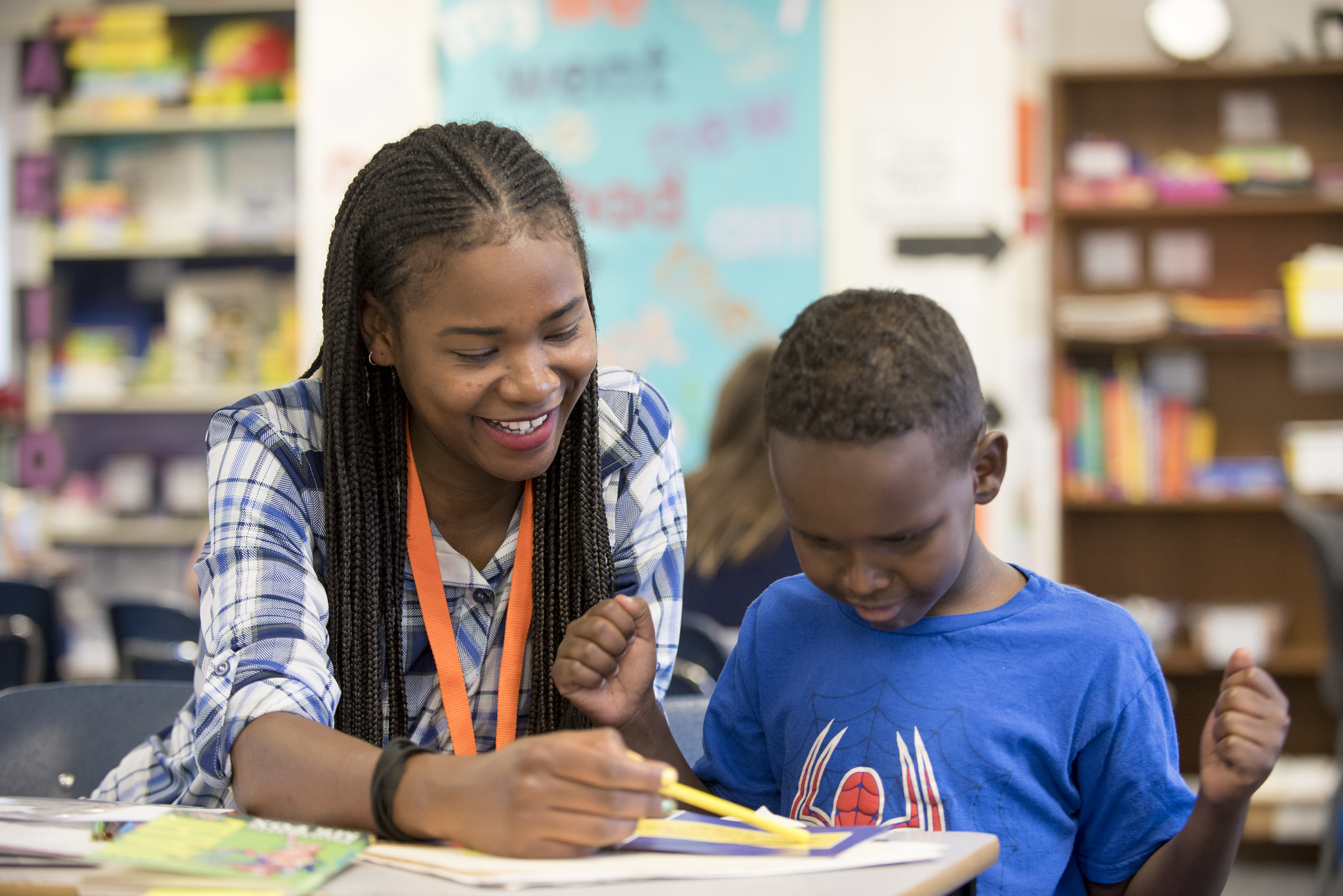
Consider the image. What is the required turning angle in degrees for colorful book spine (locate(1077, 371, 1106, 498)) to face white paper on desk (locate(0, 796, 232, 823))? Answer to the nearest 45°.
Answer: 0° — it already faces it

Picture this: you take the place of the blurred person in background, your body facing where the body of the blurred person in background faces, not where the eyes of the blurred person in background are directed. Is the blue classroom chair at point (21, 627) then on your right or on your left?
on your left

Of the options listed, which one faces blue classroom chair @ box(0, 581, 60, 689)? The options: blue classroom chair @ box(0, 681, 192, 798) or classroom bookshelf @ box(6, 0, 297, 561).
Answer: the classroom bookshelf

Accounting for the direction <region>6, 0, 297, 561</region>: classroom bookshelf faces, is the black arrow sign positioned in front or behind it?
in front

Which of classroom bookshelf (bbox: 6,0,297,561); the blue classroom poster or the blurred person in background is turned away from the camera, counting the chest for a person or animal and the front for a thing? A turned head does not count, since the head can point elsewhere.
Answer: the blurred person in background

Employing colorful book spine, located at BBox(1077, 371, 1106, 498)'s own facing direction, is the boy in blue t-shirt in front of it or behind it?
in front

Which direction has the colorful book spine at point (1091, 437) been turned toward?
toward the camera

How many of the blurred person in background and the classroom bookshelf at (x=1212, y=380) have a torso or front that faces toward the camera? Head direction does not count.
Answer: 1

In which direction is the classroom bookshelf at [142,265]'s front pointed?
toward the camera

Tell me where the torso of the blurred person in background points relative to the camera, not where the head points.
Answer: away from the camera

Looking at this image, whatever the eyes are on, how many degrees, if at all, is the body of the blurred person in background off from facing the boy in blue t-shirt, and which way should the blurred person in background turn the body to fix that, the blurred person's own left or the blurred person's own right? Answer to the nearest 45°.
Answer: approximately 180°

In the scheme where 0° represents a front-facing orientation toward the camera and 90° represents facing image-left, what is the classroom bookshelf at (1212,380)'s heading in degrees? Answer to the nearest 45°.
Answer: approximately 0°
